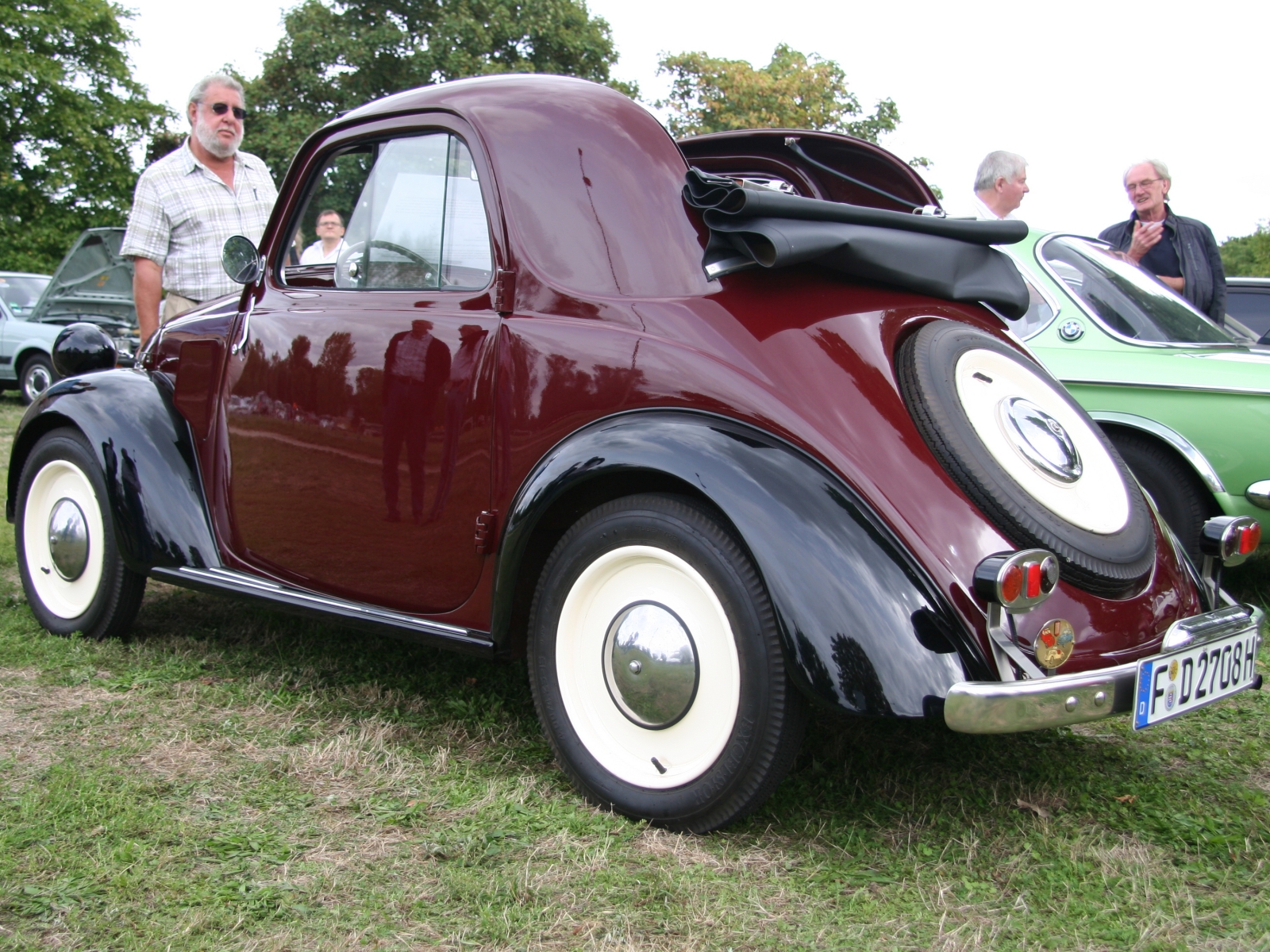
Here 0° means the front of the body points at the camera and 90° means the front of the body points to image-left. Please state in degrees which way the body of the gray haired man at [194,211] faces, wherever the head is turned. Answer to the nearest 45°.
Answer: approximately 315°

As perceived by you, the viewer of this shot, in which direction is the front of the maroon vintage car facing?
facing away from the viewer and to the left of the viewer

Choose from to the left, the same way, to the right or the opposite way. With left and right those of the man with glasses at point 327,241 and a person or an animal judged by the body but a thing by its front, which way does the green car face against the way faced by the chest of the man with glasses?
the opposite way

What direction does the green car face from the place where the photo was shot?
facing away from the viewer and to the left of the viewer

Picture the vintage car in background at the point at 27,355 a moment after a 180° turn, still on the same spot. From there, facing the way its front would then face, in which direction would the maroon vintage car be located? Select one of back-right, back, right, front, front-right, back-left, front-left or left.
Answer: back-left

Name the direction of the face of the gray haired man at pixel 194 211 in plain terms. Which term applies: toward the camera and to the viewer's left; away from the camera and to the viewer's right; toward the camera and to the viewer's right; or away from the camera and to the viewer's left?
toward the camera and to the viewer's right

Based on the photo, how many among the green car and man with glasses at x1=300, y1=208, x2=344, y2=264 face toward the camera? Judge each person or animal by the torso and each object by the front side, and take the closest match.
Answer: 1
